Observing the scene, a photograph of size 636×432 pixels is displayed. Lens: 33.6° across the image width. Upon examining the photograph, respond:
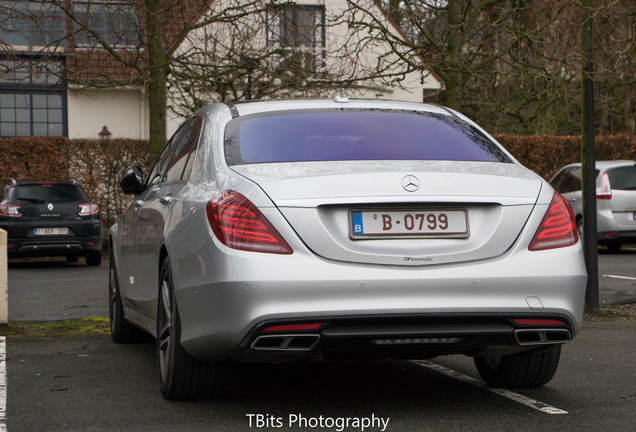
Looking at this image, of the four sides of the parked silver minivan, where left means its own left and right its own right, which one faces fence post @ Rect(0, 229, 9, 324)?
left

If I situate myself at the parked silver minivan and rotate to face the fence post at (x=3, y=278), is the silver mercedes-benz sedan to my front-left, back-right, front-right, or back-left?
front-left

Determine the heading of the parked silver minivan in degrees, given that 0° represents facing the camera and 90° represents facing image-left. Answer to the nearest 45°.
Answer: approximately 135°

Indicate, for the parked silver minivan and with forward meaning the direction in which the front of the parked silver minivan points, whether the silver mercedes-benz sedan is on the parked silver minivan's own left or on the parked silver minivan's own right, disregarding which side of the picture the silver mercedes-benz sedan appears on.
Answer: on the parked silver minivan's own left

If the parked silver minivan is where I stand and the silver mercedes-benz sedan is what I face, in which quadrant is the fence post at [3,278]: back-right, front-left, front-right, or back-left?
front-right
